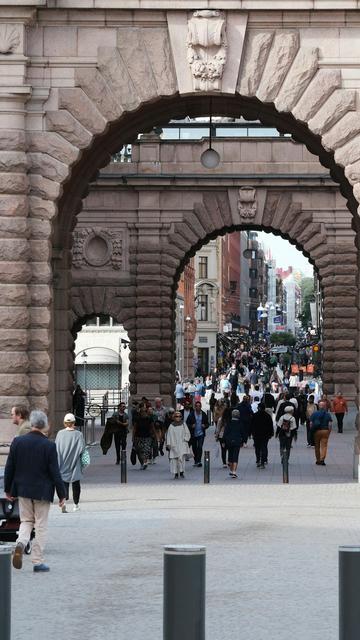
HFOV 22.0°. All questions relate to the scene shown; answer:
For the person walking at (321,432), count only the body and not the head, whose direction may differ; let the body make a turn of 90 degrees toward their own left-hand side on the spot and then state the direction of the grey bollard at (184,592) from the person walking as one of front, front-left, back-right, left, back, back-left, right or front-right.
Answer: left

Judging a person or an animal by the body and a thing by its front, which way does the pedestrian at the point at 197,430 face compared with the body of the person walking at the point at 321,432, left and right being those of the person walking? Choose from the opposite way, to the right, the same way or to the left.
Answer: the opposite way

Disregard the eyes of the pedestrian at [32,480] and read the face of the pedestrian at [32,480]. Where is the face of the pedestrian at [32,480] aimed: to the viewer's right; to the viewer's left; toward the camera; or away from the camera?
away from the camera

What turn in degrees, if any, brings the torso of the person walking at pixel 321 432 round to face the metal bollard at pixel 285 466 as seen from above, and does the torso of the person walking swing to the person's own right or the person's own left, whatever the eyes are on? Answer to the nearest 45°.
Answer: approximately 180°

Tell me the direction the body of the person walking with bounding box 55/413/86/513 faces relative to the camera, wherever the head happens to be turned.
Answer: away from the camera

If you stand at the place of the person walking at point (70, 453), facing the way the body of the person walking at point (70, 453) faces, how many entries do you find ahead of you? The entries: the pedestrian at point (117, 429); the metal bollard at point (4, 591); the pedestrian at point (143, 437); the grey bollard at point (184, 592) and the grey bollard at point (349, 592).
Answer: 2

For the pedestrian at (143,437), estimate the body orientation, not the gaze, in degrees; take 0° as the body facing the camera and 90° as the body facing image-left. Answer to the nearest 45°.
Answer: approximately 0°

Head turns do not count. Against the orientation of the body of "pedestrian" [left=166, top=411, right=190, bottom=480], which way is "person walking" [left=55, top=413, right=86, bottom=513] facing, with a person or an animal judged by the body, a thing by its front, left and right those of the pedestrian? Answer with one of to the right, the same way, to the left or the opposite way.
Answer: the opposite way

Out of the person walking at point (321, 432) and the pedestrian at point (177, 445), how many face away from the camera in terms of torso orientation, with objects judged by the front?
1

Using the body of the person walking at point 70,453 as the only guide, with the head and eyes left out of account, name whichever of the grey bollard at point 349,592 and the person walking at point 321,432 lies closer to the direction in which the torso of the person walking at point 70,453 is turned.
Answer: the person walking

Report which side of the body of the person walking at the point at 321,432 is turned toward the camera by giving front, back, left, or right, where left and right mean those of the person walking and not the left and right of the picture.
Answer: back

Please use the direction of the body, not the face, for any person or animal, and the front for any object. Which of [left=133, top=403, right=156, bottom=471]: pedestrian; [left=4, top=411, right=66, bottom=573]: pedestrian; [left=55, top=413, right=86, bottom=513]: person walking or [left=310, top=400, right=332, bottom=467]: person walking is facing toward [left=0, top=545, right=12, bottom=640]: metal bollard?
[left=133, top=403, right=156, bottom=471]: pedestrian

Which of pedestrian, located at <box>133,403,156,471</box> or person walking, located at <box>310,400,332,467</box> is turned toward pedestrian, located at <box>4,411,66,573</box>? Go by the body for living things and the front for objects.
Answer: pedestrian, located at <box>133,403,156,471</box>

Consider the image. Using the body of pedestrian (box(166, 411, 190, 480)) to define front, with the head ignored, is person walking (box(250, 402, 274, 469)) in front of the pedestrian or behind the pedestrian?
behind

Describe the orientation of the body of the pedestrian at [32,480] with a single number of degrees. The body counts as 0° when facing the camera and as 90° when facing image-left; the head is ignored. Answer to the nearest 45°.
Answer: approximately 225°

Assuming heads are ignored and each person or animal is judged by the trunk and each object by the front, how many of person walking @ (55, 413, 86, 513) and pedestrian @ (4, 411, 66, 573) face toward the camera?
0

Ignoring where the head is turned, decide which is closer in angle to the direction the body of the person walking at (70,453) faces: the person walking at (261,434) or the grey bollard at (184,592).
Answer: the person walking
